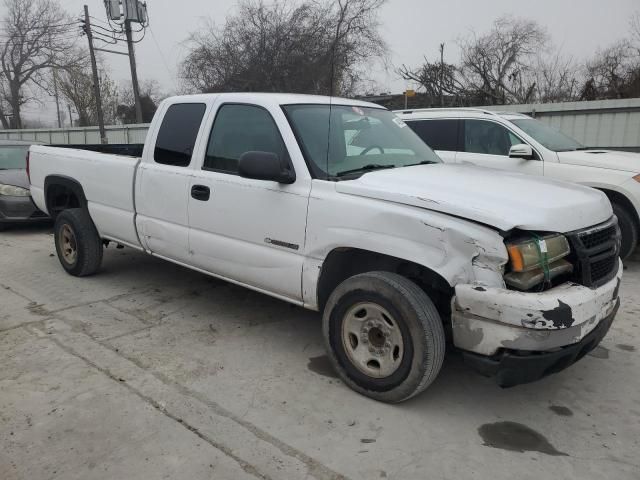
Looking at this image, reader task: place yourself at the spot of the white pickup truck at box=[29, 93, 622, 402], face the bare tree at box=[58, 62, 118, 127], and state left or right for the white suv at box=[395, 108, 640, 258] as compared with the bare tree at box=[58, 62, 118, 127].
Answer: right

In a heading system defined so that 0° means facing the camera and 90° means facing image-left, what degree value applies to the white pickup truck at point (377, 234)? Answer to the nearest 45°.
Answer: approximately 315°

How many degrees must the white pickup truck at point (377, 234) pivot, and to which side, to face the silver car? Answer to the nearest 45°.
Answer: approximately 180°

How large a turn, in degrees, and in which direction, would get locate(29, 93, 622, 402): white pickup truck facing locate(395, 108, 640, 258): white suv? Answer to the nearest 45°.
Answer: approximately 90° to its left

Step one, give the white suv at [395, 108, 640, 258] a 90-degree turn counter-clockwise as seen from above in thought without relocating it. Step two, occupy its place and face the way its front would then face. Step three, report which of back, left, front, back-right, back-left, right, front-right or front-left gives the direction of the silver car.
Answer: back-left

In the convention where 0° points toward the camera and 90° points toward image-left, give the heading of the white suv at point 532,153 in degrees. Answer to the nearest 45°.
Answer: approximately 315°

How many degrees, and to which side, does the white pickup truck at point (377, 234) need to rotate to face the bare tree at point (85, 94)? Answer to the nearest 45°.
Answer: approximately 180°
